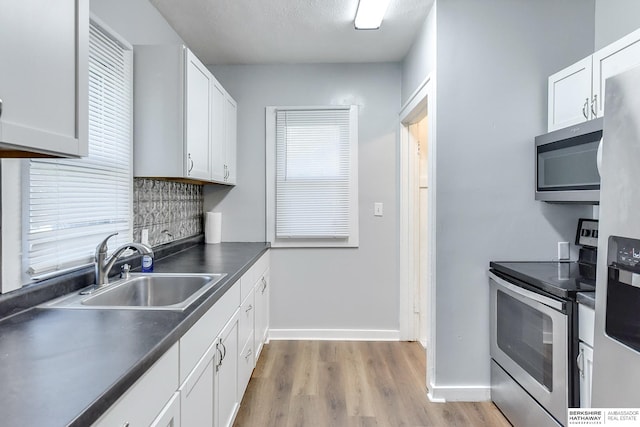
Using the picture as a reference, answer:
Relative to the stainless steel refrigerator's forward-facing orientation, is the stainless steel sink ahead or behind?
ahead

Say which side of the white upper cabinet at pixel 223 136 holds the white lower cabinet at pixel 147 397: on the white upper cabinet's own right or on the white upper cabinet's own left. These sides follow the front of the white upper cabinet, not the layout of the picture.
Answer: on the white upper cabinet's own right

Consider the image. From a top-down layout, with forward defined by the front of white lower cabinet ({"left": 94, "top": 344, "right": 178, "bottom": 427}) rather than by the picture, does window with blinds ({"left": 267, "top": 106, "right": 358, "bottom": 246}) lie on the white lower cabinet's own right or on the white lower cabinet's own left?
on the white lower cabinet's own left

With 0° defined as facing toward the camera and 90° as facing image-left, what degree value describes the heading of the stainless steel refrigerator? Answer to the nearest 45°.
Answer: approximately 45°

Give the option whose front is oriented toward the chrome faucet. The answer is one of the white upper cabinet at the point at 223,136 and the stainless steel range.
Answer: the stainless steel range

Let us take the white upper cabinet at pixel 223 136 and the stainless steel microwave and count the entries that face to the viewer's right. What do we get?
1

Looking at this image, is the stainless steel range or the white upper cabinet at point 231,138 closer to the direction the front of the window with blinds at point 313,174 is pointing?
the stainless steel range

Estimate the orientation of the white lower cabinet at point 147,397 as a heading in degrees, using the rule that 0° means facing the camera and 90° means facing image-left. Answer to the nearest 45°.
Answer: approximately 315°

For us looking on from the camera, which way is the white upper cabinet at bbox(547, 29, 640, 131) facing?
facing the viewer and to the left of the viewer

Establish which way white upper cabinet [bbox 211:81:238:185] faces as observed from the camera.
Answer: facing to the right of the viewer

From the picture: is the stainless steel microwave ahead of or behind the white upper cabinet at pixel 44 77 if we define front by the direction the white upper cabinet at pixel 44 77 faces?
ahead
